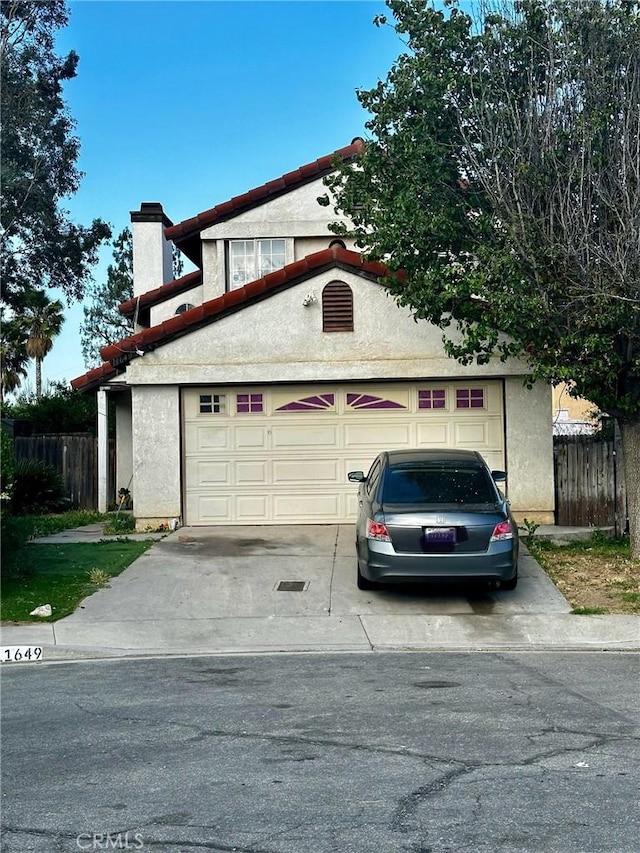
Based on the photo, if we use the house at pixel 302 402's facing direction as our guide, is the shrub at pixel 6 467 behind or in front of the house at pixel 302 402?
in front

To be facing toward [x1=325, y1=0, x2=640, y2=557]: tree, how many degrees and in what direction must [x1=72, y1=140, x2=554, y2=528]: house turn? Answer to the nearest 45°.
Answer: approximately 45° to its left

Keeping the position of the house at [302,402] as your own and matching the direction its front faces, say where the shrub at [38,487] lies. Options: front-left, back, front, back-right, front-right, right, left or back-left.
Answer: front-right

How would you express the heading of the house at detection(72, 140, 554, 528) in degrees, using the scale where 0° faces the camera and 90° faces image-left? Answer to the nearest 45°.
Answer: approximately 0°

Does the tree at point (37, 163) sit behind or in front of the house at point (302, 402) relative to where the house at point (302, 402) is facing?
behind

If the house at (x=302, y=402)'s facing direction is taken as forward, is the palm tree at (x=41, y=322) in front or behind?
behind

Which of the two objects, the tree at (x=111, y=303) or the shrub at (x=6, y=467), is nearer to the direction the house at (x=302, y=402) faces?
the shrub

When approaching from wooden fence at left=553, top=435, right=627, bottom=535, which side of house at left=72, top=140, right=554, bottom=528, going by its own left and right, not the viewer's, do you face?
left
